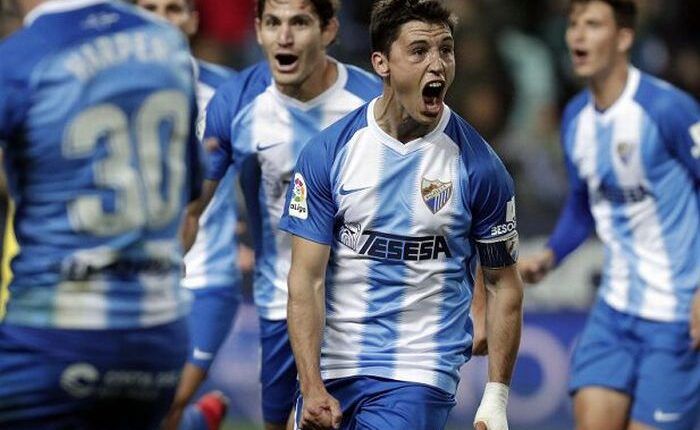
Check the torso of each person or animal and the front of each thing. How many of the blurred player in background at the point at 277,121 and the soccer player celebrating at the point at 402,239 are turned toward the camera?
2

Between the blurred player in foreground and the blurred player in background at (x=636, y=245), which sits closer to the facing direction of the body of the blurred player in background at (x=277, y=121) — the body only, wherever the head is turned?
the blurred player in foreground

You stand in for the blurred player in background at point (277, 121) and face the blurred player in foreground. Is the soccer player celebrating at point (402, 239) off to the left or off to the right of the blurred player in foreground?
left

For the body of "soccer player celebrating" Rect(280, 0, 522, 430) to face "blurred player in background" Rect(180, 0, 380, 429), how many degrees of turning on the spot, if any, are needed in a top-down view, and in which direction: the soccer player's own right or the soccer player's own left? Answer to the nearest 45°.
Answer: approximately 135° to the soccer player's own right

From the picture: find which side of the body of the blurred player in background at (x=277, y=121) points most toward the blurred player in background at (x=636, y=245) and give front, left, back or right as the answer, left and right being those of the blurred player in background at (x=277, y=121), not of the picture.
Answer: left

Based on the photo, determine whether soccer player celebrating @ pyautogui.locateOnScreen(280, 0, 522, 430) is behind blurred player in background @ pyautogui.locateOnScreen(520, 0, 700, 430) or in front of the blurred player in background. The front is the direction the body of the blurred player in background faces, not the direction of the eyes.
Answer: in front

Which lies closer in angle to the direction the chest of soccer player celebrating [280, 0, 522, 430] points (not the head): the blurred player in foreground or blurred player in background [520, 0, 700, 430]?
the blurred player in foreground

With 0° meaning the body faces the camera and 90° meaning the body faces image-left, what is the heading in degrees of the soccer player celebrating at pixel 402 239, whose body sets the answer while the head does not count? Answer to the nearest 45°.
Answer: approximately 0°

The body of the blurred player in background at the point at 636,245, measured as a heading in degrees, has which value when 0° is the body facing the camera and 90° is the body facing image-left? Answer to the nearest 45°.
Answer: approximately 45°
